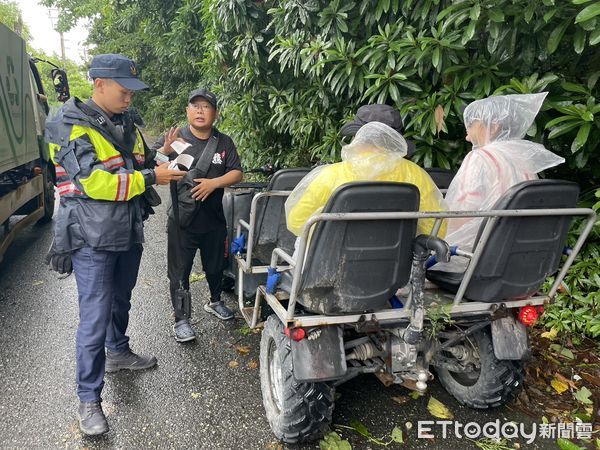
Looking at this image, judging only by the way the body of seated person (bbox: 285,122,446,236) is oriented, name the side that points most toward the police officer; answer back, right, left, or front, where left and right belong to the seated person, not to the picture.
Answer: left

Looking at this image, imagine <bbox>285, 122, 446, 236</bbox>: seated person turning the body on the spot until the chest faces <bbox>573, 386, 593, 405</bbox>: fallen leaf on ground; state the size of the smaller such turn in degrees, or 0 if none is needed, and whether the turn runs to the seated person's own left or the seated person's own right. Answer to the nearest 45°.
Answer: approximately 90° to the seated person's own right

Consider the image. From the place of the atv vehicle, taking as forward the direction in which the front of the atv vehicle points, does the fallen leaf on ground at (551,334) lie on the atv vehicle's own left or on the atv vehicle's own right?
on the atv vehicle's own right

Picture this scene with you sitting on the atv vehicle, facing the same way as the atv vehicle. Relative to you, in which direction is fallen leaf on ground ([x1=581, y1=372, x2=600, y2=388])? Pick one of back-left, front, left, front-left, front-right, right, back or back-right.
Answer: right

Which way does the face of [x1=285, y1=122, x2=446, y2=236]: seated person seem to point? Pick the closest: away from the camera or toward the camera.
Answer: away from the camera

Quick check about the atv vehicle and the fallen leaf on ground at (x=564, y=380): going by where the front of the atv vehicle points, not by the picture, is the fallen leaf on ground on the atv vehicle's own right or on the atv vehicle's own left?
on the atv vehicle's own right

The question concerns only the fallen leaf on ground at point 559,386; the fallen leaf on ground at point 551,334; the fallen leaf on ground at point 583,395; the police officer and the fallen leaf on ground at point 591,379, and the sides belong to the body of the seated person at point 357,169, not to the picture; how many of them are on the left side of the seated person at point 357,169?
1

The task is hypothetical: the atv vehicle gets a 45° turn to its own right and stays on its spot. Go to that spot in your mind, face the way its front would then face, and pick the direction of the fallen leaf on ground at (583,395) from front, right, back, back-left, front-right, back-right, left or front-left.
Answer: front-right

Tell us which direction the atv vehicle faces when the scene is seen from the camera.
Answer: facing away from the viewer and to the left of the viewer

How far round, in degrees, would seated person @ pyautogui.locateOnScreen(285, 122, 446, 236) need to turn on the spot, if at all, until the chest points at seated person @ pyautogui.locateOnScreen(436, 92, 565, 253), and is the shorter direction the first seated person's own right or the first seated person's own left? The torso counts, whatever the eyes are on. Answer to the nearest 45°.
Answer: approximately 45° to the first seated person's own right

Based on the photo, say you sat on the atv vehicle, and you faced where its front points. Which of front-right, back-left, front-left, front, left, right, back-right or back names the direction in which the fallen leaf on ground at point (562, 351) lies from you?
right

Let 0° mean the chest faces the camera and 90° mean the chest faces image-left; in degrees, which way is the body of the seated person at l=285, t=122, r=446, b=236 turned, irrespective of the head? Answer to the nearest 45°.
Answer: approximately 180°
